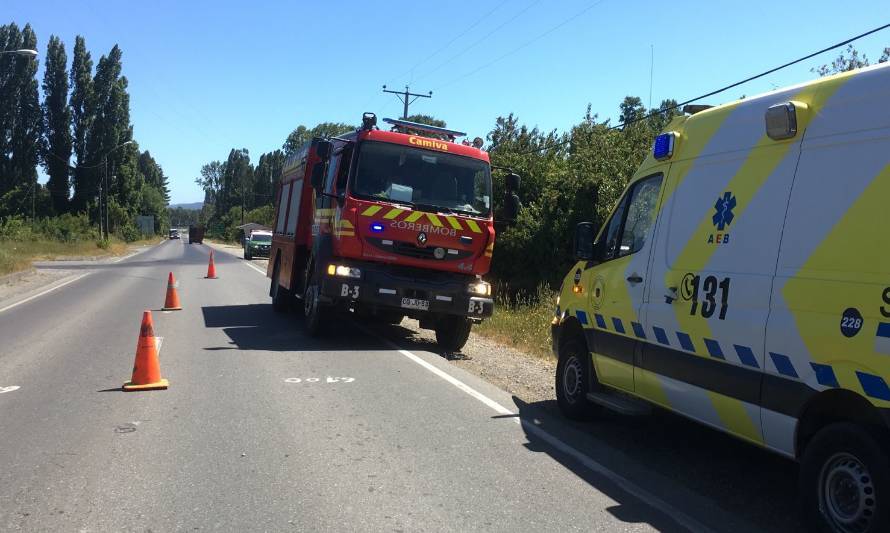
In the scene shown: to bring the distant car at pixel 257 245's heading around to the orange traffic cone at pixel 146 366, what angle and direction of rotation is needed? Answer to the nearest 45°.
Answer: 0° — it already faces it

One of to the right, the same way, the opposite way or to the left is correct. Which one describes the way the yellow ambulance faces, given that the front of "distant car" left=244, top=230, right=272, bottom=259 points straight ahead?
the opposite way

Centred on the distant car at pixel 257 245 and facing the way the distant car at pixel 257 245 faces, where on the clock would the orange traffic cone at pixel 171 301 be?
The orange traffic cone is roughly at 12 o'clock from the distant car.

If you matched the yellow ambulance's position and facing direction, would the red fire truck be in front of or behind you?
in front

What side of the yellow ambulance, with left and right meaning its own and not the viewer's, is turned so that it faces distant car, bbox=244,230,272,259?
front

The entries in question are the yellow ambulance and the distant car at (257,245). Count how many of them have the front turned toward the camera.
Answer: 1

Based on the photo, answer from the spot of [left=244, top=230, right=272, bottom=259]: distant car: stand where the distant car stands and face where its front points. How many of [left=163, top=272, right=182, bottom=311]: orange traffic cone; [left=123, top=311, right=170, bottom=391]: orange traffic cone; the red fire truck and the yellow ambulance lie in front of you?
4

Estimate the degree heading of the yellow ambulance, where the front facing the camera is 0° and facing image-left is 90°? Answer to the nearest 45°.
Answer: approximately 135°

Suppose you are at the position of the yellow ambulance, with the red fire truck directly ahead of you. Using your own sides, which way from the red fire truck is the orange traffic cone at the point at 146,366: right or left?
left

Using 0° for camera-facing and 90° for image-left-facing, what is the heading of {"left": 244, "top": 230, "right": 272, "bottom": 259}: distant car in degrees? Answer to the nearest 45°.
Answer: approximately 0°

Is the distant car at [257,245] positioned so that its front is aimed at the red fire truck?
yes
